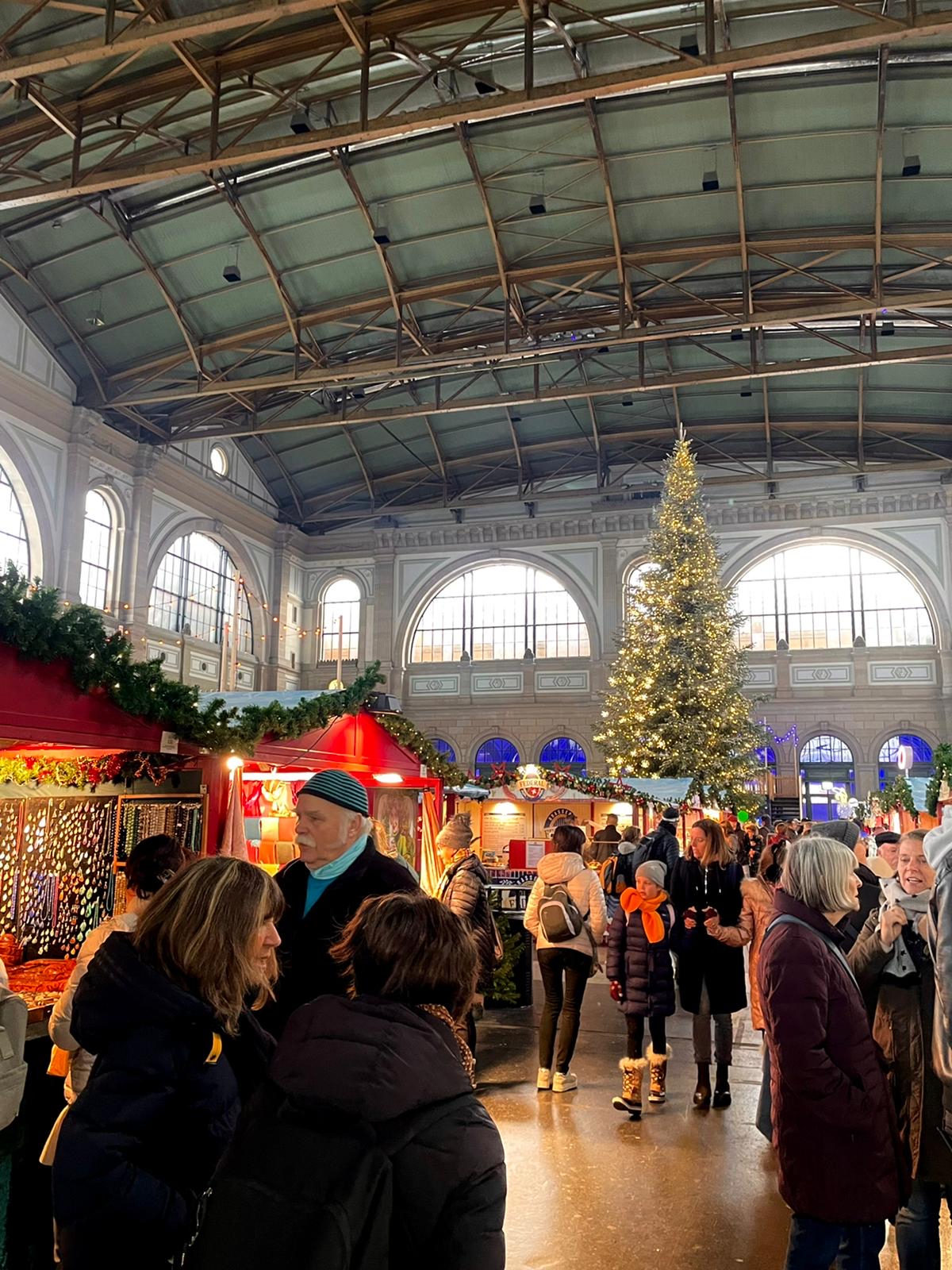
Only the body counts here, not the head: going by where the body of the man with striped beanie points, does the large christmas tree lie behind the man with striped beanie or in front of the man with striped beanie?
behind

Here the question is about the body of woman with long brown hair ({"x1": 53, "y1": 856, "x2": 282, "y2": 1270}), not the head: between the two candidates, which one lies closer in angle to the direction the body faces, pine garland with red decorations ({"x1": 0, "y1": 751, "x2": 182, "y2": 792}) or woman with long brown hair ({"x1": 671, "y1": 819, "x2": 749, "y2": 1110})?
the woman with long brown hair

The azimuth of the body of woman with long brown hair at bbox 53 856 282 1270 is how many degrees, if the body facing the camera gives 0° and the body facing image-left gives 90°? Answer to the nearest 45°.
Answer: approximately 270°

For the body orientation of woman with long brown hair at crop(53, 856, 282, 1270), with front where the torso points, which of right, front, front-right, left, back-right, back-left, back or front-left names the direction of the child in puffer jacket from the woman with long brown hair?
front-left

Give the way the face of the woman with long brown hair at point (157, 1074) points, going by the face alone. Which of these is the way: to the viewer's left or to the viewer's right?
to the viewer's right

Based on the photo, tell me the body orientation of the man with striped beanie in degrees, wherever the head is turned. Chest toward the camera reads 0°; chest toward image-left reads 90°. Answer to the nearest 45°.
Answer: approximately 45°

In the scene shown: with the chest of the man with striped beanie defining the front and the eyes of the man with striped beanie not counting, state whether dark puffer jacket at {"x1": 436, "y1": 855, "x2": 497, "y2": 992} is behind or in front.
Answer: behind

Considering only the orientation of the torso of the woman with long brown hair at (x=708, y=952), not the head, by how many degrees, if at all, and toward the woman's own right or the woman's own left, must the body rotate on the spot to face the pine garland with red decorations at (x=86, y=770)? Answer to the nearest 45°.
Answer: approximately 90° to the woman's own right

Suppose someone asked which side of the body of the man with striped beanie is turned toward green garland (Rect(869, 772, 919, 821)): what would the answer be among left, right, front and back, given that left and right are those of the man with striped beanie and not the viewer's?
back

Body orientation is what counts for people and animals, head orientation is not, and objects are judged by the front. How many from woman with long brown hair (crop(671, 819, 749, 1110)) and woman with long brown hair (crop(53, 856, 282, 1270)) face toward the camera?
1

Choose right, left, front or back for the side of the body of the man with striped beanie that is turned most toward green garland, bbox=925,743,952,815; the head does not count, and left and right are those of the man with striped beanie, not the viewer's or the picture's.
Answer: back

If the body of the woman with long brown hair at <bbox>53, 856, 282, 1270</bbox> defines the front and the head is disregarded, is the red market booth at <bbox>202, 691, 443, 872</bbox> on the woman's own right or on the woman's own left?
on the woman's own left

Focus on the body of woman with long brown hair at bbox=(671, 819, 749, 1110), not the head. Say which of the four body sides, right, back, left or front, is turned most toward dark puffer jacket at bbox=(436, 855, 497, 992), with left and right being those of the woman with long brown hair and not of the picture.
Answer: right

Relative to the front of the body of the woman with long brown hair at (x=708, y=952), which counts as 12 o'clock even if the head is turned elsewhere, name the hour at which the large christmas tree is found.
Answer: The large christmas tree is roughly at 6 o'clock from the woman with long brown hair.
